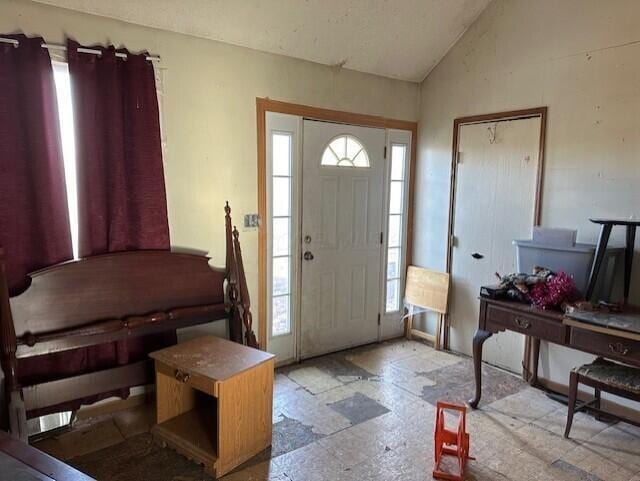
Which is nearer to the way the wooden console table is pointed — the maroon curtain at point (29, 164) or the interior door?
the maroon curtain

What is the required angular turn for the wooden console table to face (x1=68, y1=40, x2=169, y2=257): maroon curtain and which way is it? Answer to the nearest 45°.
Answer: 0° — it already faces it

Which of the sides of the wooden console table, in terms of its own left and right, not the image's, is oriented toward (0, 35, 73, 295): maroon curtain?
front

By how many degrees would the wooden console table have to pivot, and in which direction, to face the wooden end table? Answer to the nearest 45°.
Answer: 0° — it already faces it

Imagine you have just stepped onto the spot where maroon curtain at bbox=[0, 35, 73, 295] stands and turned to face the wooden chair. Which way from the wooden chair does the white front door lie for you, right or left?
left

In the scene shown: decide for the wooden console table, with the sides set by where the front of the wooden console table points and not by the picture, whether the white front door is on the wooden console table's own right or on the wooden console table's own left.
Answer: on the wooden console table's own right

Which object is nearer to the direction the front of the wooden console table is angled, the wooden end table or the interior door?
the wooden end table

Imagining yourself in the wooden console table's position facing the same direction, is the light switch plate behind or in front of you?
in front

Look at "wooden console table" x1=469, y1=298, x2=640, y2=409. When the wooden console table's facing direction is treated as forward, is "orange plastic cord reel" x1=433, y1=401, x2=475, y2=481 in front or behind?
in front

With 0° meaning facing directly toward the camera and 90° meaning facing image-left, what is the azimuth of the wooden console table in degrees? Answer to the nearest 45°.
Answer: approximately 45°

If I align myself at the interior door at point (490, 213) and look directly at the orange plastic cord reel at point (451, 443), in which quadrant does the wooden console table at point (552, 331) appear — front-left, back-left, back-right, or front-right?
front-left

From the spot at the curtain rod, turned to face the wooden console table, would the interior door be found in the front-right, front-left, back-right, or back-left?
front-left

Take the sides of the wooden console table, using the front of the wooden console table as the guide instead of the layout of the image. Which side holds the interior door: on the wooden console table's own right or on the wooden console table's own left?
on the wooden console table's own right
